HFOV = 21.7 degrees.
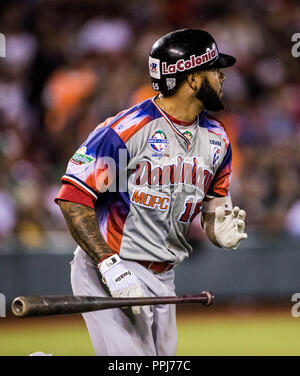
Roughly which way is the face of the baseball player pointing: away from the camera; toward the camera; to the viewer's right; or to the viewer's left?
to the viewer's right

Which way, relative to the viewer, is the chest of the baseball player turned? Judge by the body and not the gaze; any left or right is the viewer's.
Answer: facing the viewer and to the right of the viewer
